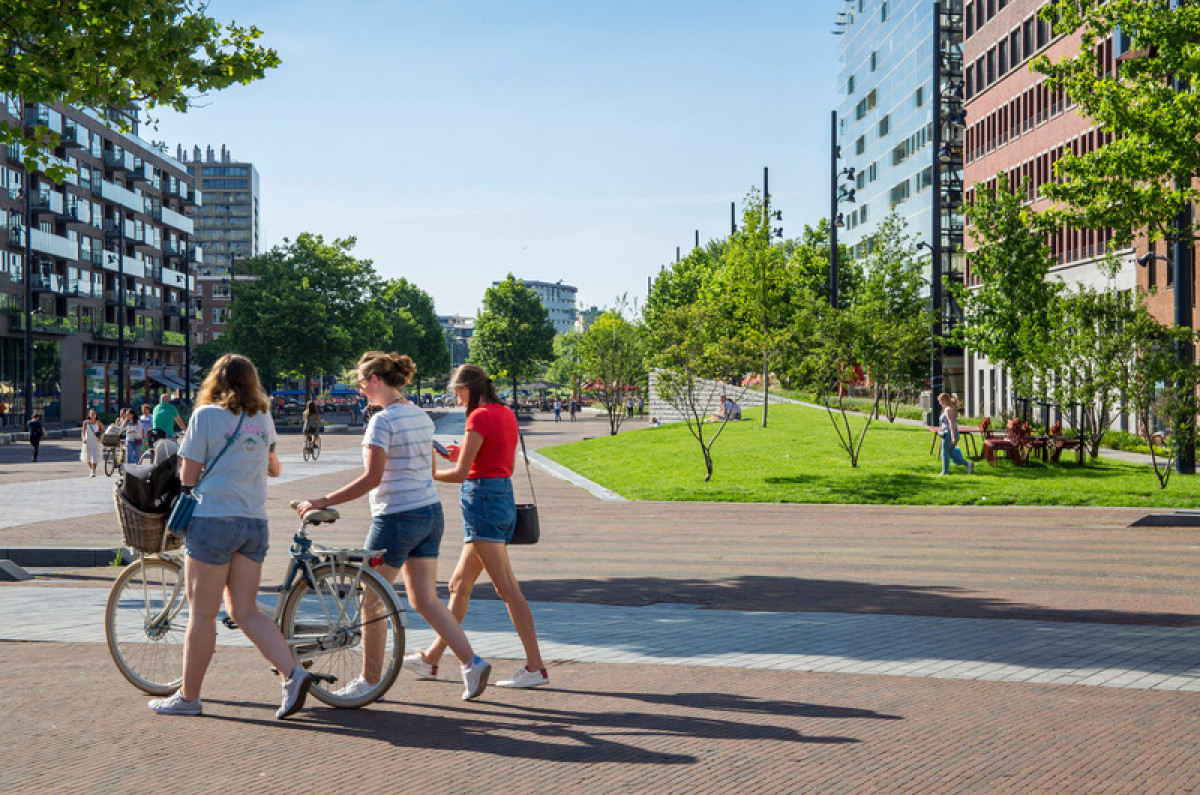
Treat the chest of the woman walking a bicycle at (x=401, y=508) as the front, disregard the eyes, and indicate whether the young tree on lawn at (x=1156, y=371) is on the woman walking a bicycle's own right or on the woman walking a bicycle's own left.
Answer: on the woman walking a bicycle's own right

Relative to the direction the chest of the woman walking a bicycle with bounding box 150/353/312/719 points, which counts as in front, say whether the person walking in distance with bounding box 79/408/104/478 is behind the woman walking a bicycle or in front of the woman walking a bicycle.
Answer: in front

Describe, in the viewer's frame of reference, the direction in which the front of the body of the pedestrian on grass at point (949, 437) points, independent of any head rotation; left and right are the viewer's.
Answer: facing to the left of the viewer

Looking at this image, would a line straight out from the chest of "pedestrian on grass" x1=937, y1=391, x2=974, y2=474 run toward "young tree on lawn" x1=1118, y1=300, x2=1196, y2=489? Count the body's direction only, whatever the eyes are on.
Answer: no

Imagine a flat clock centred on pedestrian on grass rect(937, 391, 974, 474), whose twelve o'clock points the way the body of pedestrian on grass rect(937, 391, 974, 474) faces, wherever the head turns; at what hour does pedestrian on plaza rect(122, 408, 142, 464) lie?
pedestrian on plaza rect(122, 408, 142, 464) is roughly at 12 o'clock from pedestrian on grass rect(937, 391, 974, 474).

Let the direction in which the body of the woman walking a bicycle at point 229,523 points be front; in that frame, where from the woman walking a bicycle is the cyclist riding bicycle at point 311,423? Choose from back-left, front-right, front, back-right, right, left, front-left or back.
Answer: front-right
